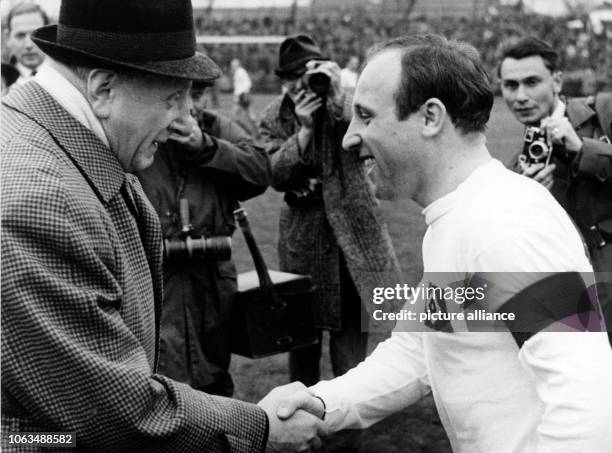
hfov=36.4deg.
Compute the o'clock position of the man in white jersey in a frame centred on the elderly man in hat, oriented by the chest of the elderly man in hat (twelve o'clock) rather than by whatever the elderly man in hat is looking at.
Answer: The man in white jersey is roughly at 12 o'clock from the elderly man in hat.

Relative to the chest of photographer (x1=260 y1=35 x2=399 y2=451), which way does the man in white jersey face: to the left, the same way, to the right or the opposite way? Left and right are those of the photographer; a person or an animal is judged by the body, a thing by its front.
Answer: to the right

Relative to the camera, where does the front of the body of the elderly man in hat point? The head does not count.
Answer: to the viewer's right

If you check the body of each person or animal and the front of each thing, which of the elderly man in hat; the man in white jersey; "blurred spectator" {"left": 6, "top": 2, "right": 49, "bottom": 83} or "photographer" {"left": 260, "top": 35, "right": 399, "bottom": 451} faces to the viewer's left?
the man in white jersey

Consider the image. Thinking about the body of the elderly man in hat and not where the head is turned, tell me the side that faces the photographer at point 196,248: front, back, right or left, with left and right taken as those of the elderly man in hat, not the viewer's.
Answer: left

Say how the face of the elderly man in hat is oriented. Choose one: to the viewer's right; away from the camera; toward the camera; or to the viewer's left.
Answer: to the viewer's right

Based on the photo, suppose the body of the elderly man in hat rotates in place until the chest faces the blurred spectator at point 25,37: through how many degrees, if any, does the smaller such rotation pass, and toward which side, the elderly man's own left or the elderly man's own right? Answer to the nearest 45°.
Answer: approximately 90° to the elderly man's own left

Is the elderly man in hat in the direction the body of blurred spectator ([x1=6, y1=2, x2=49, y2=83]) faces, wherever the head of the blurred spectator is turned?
yes

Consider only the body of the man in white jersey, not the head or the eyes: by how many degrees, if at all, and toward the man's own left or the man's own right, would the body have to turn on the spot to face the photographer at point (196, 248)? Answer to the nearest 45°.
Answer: approximately 45° to the man's own right

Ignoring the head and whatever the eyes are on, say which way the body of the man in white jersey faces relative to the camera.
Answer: to the viewer's left

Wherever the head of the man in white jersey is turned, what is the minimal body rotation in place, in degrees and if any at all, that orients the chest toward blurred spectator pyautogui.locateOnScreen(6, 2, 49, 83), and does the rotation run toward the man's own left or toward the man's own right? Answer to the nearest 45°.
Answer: approximately 45° to the man's own right
